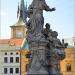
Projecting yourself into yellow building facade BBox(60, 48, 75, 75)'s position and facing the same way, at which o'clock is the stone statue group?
The stone statue group is roughly at 12 o'clock from the yellow building facade.

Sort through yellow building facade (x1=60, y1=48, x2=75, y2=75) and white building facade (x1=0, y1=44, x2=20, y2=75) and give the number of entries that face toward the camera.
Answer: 2

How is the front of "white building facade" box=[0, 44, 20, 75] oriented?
toward the camera

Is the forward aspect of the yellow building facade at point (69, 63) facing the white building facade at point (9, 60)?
no

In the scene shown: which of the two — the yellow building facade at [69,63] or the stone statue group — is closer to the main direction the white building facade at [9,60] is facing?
the stone statue group

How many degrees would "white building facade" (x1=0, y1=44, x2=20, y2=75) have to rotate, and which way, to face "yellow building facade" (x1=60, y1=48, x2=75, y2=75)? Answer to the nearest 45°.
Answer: approximately 90° to its left

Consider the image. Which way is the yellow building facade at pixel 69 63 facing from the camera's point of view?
toward the camera

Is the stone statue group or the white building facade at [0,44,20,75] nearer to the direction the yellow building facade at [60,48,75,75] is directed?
the stone statue group

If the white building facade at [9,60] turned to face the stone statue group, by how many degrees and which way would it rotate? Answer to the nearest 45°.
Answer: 0° — it already faces it

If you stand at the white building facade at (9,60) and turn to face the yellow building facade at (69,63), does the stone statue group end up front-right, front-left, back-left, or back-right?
front-right

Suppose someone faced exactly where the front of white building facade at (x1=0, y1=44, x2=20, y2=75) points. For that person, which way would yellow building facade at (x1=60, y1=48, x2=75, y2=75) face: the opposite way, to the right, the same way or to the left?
the same way
